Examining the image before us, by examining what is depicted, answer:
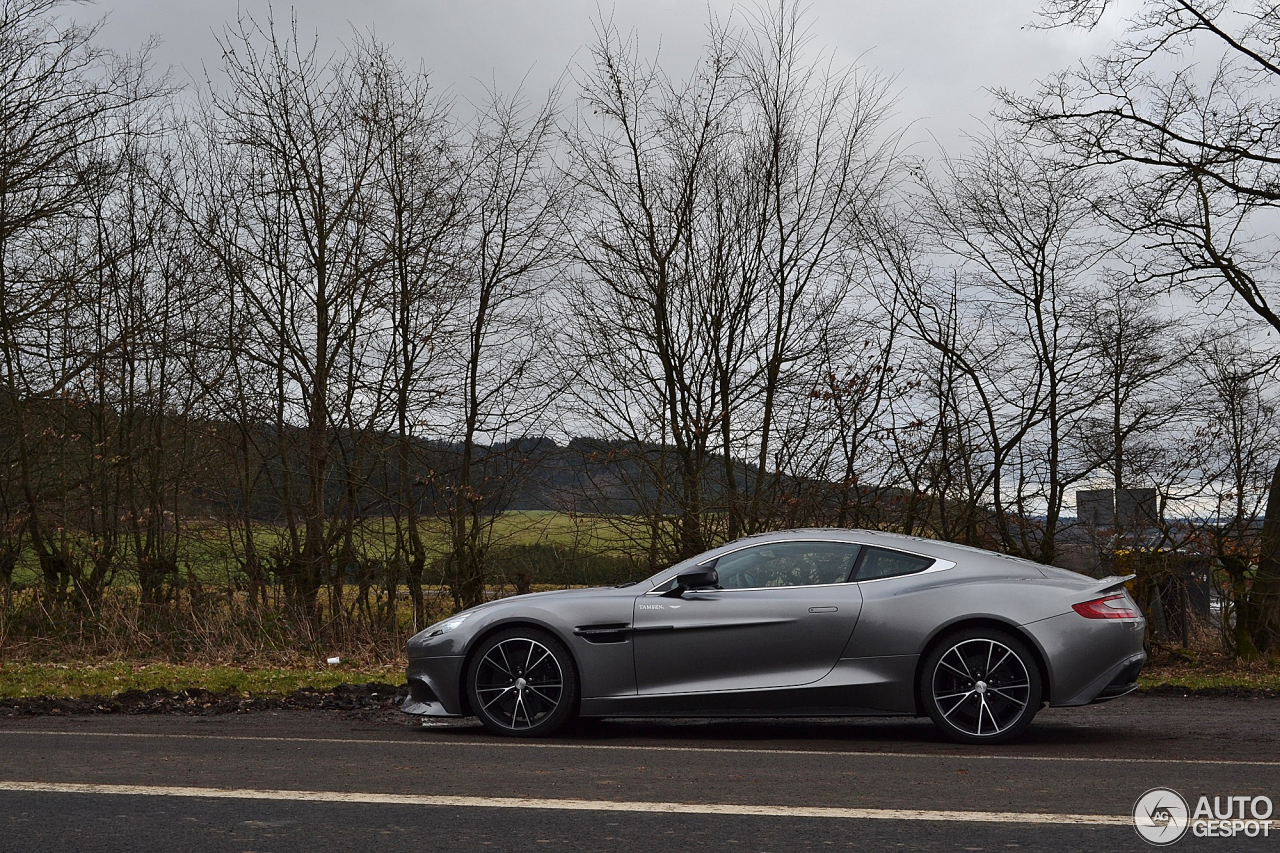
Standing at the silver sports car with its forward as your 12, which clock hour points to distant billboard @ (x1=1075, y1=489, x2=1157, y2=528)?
The distant billboard is roughly at 4 o'clock from the silver sports car.

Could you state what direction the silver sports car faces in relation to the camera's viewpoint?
facing to the left of the viewer
